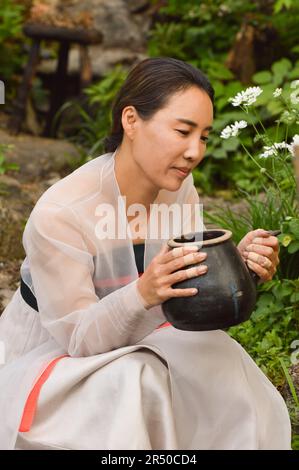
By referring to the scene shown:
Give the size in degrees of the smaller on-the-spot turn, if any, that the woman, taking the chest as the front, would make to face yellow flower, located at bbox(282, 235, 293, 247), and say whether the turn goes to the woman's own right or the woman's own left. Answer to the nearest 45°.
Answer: approximately 90° to the woman's own left

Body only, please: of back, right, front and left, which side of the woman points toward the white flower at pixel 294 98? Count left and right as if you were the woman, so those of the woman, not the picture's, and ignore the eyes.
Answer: left

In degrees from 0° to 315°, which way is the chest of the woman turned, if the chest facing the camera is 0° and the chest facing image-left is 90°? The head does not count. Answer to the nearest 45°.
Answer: approximately 315°

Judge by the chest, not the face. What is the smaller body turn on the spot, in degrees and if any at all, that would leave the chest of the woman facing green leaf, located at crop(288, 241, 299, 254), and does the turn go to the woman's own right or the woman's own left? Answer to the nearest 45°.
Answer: approximately 90° to the woman's own left

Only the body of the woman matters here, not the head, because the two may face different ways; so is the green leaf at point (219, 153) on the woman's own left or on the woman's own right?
on the woman's own left

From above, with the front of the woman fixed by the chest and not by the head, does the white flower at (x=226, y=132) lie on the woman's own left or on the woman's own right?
on the woman's own left

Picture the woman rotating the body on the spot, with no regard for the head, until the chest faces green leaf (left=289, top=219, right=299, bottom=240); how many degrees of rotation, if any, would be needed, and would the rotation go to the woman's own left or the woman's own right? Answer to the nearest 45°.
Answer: approximately 90° to the woman's own left
